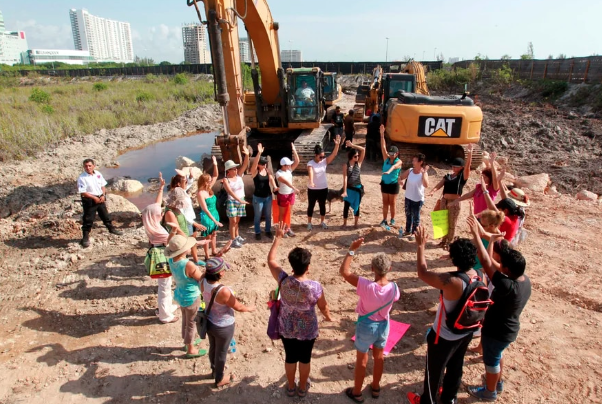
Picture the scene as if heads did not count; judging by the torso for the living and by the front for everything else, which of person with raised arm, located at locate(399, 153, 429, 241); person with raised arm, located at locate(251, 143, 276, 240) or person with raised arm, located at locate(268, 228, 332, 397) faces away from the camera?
person with raised arm, located at locate(268, 228, 332, 397)

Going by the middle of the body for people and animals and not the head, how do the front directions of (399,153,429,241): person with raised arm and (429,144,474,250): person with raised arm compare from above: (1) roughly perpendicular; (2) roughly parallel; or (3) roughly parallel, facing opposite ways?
roughly parallel

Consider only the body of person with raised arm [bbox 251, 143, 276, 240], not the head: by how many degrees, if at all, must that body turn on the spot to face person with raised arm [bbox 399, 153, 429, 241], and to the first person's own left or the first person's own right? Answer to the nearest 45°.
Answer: approximately 90° to the first person's own left

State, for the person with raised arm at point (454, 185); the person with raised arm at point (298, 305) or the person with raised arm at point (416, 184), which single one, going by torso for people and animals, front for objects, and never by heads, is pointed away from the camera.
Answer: the person with raised arm at point (298, 305)

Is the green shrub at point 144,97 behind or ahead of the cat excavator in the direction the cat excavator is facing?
ahead

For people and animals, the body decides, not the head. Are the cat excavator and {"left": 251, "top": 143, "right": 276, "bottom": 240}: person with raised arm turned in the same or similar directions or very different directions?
very different directions

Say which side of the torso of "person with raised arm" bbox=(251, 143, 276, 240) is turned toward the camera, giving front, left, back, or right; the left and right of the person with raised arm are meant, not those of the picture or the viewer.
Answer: front

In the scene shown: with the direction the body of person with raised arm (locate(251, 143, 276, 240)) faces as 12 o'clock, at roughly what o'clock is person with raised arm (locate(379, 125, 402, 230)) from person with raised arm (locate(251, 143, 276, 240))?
person with raised arm (locate(379, 125, 402, 230)) is roughly at 9 o'clock from person with raised arm (locate(251, 143, 276, 240)).

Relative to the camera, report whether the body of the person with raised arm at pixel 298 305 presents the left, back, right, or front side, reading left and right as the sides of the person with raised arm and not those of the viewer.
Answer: back

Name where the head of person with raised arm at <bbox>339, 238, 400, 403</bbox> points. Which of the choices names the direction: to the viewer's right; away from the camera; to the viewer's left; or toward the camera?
away from the camera

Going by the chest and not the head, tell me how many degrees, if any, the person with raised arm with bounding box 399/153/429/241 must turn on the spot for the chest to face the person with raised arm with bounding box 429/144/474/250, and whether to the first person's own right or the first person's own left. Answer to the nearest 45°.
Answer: approximately 90° to the first person's own left

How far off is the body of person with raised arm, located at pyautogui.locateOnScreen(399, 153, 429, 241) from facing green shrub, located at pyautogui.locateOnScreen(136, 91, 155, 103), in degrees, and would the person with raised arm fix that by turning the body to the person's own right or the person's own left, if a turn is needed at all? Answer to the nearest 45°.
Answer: approximately 90° to the person's own right

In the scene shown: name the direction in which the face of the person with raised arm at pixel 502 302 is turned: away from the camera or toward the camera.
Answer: away from the camera

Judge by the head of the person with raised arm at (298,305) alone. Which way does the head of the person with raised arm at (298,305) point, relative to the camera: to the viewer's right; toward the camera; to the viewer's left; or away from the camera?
away from the camera

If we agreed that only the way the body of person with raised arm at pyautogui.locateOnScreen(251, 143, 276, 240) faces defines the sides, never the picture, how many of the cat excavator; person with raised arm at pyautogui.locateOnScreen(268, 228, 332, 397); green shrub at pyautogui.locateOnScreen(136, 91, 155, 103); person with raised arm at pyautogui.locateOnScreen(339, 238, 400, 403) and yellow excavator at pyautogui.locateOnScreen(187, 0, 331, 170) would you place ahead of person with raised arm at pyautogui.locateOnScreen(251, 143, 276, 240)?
2

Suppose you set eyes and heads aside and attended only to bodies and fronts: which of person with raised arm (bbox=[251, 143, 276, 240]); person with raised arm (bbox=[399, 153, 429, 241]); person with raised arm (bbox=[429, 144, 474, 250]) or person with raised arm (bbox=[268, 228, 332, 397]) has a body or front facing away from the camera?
person with raised arm (bbox=[268, 228, 332, 397])

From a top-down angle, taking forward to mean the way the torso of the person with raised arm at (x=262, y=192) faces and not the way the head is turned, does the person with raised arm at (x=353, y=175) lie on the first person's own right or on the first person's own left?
on the first person's own left

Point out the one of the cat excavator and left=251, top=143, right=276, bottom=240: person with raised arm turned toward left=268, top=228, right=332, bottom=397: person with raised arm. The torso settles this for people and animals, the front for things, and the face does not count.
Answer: left=251, top=143, right=276, bottom=240: person with raised arm

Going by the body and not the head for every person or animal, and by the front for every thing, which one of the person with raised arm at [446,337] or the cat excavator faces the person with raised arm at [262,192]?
the person with raised arm at [446,337]

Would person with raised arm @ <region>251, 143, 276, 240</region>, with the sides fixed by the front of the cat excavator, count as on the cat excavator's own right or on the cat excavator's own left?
on the cat excavator's own left
